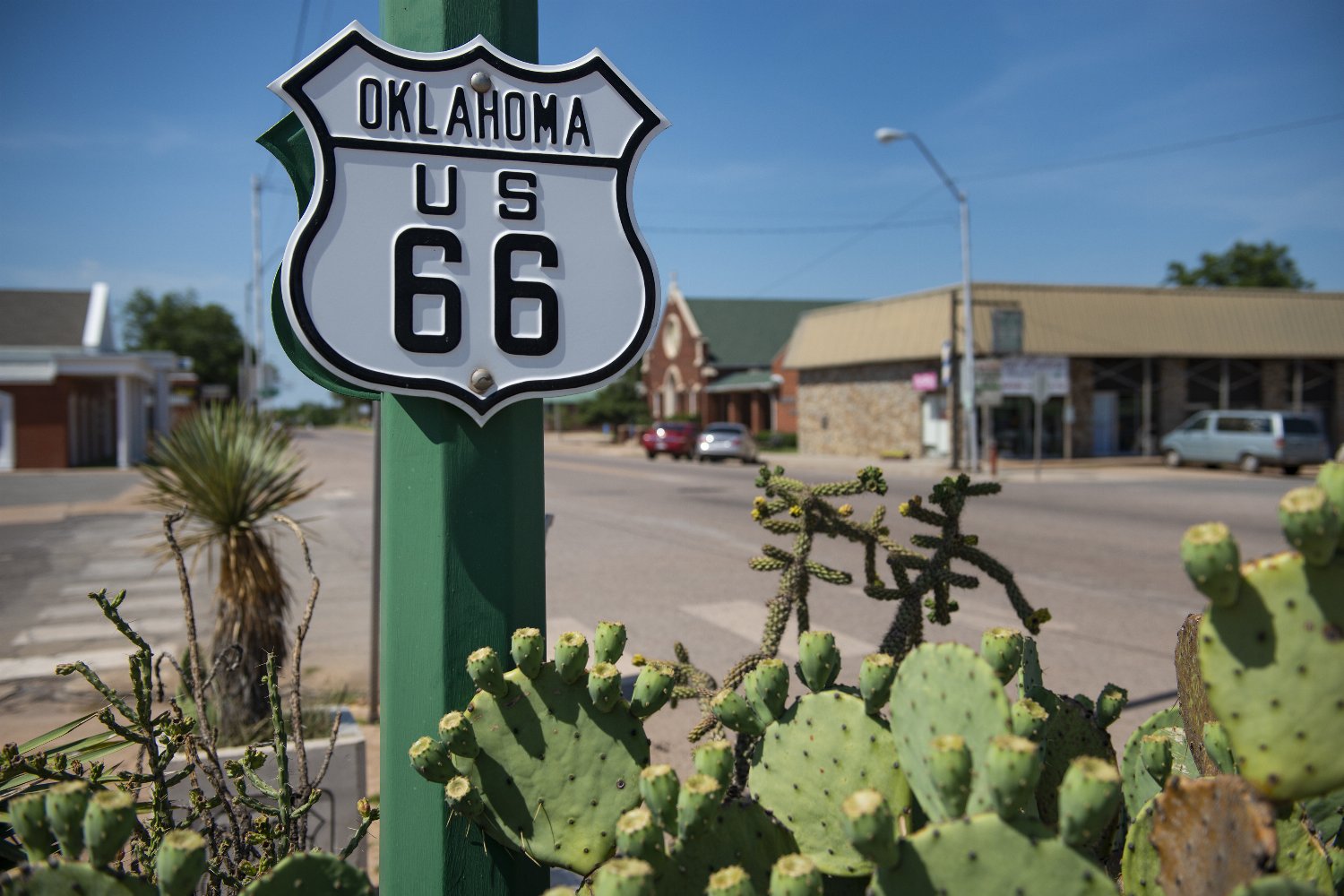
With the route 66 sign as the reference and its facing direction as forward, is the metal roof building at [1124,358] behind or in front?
behind

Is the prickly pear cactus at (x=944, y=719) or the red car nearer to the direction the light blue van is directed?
the red car

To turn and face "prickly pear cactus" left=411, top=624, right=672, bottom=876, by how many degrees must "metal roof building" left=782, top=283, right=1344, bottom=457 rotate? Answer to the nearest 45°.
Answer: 0° — it already faces it

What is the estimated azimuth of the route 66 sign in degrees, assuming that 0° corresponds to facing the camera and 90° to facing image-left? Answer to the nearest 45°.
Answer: approximately 0°

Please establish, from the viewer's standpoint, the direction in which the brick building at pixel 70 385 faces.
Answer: facing to the right of the viewer

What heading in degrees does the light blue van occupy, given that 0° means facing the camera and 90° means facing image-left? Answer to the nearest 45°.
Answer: approximately 135°

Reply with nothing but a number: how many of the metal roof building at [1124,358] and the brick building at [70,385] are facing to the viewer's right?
1

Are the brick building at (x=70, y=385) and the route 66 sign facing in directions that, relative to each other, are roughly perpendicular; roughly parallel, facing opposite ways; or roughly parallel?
roughly perpendicular

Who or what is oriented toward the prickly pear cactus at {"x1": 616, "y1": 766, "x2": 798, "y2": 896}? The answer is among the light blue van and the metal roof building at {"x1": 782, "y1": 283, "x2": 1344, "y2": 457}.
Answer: the metal roof building
